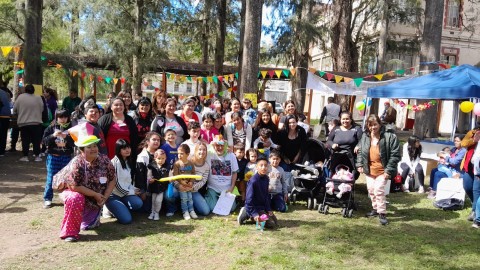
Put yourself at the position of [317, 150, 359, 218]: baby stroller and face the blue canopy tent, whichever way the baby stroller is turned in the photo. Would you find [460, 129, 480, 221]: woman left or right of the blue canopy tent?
right

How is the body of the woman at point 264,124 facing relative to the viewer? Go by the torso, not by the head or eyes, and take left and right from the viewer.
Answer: facing the viewer

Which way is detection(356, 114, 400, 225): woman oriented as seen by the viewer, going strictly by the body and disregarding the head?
toward the camera

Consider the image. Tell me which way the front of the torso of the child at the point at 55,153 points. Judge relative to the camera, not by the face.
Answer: toward the camera

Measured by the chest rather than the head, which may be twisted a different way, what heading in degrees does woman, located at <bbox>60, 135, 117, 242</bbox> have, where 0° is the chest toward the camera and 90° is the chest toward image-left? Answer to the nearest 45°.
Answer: approximately 0°

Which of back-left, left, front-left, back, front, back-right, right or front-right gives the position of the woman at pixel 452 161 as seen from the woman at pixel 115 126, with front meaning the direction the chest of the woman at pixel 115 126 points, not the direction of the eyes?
left

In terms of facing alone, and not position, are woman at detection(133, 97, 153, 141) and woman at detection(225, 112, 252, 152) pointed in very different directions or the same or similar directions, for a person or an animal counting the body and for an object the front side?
same or similar directions

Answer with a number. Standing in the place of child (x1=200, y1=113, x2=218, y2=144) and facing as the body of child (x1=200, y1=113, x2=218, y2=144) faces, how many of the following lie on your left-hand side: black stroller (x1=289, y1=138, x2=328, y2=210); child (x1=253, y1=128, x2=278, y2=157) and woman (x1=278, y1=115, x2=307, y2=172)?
3

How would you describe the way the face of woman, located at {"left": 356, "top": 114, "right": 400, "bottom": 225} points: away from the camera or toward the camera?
toward the camera

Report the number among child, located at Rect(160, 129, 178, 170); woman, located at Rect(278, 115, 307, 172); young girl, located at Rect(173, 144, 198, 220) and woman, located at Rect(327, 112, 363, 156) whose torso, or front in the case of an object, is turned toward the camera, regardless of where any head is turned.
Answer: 4

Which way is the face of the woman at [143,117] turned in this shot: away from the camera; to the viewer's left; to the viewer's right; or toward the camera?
toward the camera

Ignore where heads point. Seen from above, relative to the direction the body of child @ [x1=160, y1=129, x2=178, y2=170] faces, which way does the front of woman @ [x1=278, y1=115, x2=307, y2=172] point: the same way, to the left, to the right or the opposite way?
the same way

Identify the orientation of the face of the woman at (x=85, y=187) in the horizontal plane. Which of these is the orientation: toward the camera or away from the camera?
toward the camera

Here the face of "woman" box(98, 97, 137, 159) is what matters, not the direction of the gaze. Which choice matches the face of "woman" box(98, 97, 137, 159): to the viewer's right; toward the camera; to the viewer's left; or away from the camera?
toward the camera

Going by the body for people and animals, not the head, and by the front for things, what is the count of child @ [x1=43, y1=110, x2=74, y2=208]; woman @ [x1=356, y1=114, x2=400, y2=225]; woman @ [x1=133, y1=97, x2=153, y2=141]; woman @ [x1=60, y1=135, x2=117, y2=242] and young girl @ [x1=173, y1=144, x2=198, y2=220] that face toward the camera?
5
